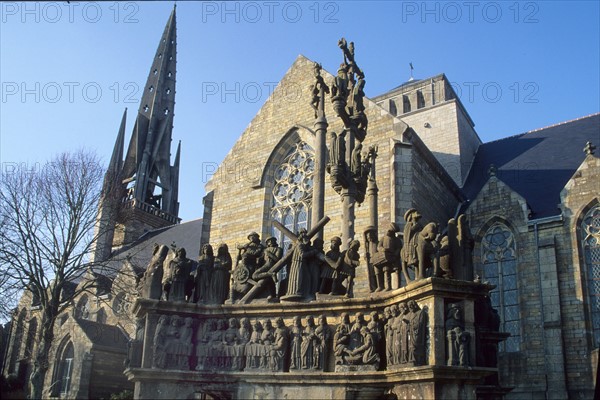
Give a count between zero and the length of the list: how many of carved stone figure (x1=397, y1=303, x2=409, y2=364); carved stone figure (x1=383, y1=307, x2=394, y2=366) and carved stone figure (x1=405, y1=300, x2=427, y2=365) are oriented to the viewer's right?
0

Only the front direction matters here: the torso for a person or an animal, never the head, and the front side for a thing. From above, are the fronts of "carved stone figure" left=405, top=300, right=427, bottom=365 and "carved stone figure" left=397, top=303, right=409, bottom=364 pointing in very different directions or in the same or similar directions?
same or similar directions

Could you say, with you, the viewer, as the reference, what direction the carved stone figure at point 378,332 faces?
facing the viewer and to the left of the viewer

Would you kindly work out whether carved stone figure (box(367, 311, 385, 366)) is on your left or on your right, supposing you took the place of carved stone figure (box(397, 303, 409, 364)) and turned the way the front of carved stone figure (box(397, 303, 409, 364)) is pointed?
on your right

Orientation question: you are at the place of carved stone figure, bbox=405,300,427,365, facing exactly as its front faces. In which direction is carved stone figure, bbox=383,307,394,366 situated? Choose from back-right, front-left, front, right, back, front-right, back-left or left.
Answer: right

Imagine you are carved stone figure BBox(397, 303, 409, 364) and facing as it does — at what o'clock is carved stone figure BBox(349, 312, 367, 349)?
carved stone figure BBox(349, 312, 367, 349) is roughly at 3 o'clock from carved stone figure BBox(397, 303, 409, 364).

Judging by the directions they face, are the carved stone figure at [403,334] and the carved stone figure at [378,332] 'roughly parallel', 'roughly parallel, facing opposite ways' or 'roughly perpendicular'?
roughly parallel

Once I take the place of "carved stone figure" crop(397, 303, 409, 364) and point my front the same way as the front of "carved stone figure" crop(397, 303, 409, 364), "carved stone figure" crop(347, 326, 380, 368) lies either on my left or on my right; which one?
on my right

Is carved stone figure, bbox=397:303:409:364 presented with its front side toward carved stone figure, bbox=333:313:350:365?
no

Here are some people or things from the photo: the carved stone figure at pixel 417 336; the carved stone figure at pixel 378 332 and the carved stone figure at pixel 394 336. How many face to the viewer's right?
0

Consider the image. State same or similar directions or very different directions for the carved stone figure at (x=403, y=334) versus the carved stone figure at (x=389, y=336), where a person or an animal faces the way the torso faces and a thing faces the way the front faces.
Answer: same or similar directions

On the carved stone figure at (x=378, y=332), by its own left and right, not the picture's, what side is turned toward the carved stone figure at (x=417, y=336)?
left

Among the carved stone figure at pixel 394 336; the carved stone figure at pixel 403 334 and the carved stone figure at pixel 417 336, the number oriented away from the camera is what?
0

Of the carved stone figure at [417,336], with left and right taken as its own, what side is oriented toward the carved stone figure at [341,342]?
right
